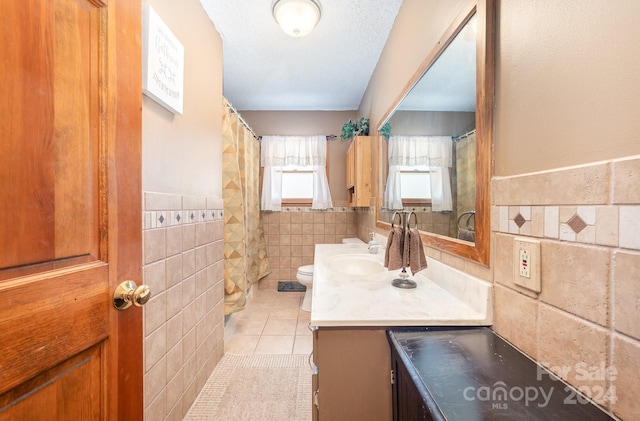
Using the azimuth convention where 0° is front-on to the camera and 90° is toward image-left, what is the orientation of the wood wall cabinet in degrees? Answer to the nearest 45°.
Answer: approximately 90°

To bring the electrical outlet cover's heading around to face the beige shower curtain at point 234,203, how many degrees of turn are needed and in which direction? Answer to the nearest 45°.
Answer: approximately 45° to its right

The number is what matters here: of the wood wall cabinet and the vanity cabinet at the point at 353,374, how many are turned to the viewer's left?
2

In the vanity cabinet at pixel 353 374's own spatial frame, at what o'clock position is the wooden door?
The wooden door is roughly at 11 o'clock from the vanity cabinet.

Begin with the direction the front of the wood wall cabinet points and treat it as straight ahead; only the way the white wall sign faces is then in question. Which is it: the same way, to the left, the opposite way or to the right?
the opposite way

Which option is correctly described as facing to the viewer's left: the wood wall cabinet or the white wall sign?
the wood wall cabinet

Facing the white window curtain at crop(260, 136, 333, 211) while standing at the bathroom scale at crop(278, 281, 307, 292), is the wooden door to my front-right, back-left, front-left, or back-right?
back-left

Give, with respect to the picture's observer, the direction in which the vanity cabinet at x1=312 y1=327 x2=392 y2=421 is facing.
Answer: facing to the left of the viewer
